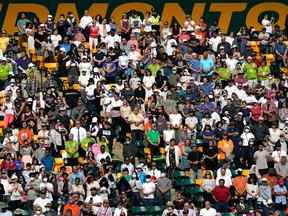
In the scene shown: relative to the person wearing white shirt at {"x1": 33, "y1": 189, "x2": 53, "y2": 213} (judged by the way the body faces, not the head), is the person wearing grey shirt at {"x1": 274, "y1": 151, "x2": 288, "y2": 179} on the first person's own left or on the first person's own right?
on the first person's own left

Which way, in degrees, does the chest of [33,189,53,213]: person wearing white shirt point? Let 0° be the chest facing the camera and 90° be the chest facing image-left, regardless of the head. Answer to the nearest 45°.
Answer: approximately 0°

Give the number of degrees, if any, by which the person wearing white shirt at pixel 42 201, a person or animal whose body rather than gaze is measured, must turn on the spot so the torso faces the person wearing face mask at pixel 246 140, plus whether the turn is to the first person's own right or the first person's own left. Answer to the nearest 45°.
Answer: approximately 90° to the first person's own left

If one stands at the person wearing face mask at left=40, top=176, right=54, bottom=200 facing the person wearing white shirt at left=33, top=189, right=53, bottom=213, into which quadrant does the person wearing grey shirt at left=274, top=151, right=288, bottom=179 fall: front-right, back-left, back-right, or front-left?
back-left
